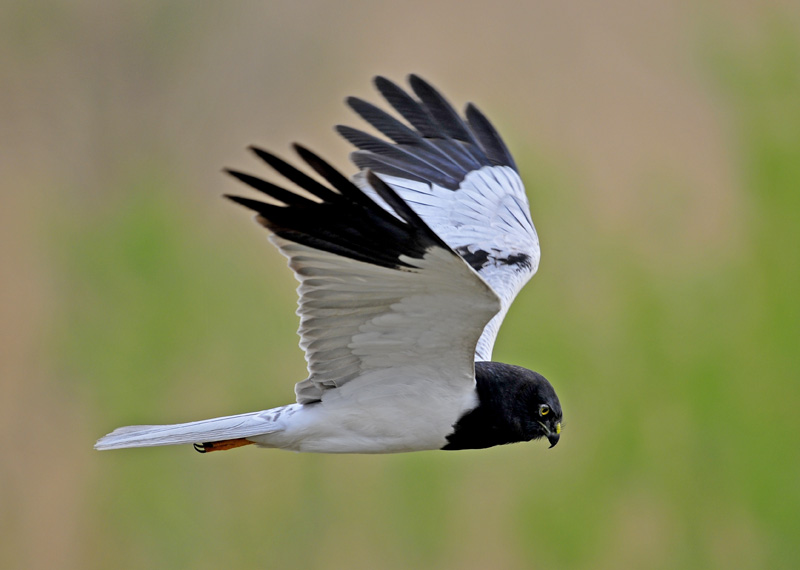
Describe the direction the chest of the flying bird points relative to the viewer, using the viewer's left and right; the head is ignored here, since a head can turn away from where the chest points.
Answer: facing to the right of the viewer
